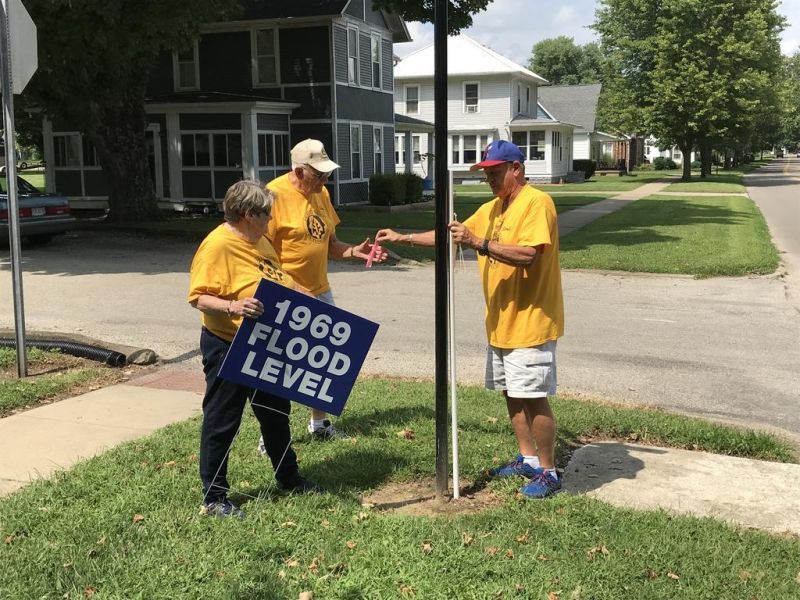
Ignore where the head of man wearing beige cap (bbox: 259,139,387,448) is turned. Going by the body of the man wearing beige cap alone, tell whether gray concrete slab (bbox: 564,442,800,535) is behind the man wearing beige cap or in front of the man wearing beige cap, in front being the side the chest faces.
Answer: in front

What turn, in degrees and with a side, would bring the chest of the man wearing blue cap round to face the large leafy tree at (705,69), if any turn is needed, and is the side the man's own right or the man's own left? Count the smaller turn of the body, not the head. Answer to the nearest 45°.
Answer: approximately 135° to the man's own right

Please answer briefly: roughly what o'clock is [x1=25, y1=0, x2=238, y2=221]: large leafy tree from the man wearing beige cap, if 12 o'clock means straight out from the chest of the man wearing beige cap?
The large leafy tree is roughly at 7 o'clock from the man wearing beige cap.

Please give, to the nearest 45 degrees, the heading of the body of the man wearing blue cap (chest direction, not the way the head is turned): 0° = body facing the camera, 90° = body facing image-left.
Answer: approximately 45°

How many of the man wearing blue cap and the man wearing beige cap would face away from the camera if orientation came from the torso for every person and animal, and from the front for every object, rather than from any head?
0

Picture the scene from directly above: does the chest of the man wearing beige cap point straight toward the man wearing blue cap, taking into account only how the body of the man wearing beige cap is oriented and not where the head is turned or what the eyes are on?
yes

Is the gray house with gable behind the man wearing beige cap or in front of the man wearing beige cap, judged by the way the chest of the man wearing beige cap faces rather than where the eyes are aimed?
behind

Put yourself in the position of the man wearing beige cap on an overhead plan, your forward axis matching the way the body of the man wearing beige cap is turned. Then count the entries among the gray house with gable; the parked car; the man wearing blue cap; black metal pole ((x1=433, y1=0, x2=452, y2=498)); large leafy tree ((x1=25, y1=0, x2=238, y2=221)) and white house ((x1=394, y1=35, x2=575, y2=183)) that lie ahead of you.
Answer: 2

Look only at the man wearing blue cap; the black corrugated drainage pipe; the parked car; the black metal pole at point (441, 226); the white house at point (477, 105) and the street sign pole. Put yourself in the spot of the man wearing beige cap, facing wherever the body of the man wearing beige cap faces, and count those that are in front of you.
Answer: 2

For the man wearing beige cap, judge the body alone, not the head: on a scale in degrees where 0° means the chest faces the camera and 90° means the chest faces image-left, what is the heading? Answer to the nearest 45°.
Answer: approximately 315°

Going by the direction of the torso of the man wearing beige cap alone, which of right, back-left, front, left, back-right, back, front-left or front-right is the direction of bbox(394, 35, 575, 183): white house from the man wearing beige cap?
back-left

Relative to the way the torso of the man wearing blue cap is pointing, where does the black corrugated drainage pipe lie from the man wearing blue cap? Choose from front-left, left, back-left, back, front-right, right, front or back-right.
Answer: right

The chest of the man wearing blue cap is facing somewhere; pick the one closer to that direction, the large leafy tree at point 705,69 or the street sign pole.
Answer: the street sign pole

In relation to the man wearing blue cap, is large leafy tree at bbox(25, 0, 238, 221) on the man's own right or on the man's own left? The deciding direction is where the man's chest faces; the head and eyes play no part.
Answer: on the man's own right
